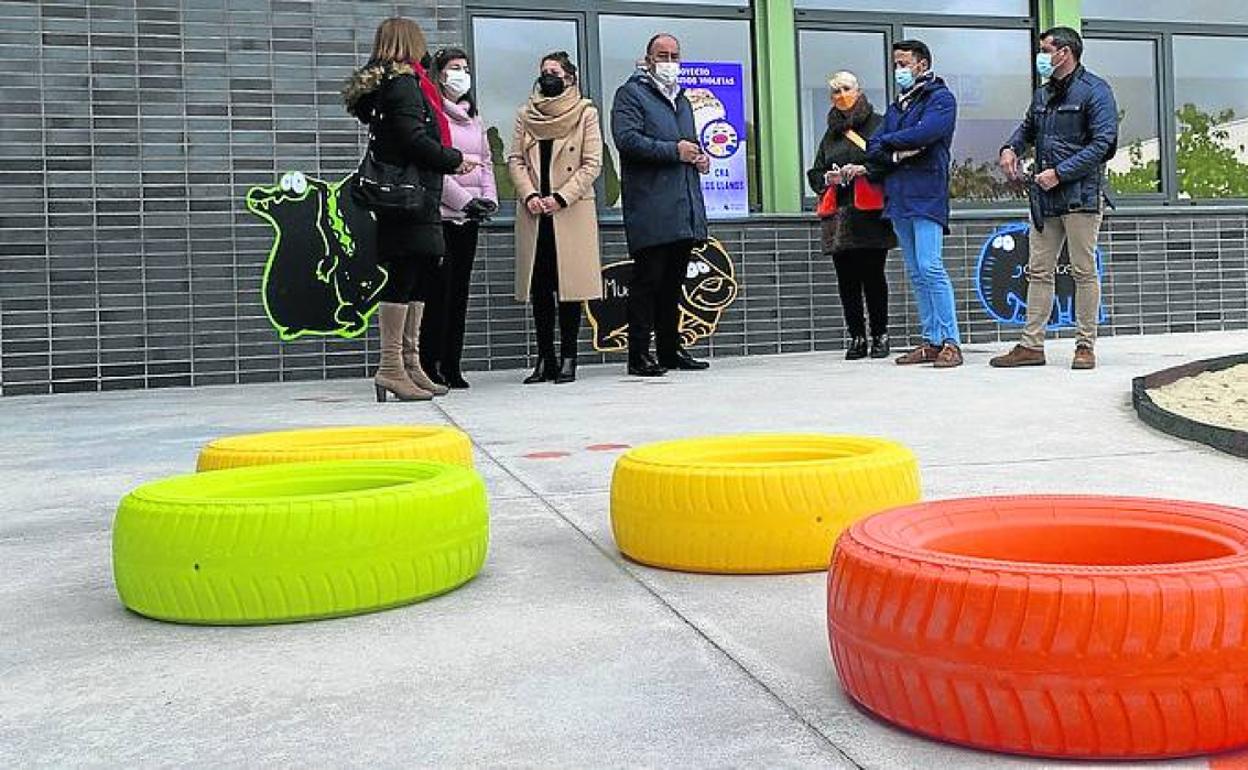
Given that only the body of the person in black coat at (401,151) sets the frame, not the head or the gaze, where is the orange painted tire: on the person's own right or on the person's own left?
on the person's own right

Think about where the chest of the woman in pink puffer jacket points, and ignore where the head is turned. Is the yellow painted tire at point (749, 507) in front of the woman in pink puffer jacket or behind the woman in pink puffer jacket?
in front

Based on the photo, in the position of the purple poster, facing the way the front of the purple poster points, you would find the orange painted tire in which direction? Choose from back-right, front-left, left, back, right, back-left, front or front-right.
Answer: front

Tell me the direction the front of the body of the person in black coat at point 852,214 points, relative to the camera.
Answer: toward the camera

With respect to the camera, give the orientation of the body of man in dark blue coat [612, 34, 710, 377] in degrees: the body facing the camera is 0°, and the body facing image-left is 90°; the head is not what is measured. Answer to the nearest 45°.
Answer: approximately 315°

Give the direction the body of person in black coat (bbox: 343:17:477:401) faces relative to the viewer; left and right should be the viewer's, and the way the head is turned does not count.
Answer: facing to the right of the viewer

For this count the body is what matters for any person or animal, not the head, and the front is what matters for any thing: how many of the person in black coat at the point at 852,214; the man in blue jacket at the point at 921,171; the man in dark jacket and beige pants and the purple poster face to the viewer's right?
0

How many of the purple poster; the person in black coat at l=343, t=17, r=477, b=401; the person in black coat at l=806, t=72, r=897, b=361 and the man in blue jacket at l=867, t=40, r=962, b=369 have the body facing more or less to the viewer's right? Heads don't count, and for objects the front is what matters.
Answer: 1

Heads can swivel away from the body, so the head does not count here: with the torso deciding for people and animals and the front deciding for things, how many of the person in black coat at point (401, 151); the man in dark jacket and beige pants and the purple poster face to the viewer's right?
1

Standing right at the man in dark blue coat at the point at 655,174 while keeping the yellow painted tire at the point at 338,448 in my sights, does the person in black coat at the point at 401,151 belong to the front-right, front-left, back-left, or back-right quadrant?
front-right

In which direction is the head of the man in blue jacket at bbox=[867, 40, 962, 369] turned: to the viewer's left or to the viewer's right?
to the viewer's left

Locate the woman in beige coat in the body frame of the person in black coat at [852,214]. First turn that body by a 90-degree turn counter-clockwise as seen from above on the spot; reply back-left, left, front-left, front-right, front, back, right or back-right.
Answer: back-right

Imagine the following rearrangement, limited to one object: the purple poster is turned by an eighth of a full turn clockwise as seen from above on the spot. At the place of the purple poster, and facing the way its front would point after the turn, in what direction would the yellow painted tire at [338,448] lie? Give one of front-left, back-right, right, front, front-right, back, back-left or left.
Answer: front-left

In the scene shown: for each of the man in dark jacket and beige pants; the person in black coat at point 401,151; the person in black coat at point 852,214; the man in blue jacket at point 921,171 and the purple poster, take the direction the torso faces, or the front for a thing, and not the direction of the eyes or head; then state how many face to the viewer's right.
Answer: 1

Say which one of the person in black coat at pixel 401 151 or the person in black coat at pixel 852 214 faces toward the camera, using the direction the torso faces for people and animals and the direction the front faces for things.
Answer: the person in black coat at pixel 852 214

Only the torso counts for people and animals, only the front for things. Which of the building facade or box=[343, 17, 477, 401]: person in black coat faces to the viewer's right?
the person in black coat

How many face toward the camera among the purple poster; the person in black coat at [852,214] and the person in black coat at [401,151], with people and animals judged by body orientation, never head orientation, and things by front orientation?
2
